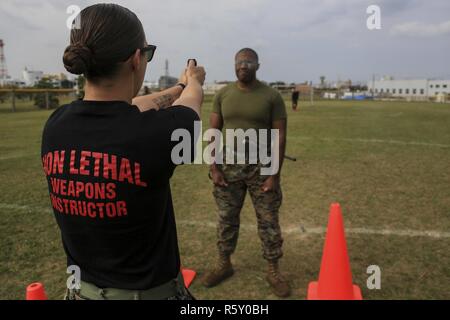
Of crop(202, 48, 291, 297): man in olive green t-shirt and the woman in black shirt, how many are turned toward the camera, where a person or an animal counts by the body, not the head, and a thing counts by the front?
1

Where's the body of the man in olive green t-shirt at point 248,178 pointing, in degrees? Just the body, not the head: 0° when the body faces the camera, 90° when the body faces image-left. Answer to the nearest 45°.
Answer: approximately 0°

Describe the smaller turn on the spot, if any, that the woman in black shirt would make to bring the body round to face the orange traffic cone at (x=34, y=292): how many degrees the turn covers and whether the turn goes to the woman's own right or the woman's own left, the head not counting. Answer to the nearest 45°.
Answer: approximately 90° to the woman's own left

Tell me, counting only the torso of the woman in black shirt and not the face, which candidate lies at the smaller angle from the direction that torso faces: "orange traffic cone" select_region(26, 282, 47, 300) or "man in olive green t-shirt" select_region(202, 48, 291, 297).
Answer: the man in olive green t-shirt

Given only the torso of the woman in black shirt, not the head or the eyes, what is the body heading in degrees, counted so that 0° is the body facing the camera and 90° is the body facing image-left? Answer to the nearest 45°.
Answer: approximately 225°

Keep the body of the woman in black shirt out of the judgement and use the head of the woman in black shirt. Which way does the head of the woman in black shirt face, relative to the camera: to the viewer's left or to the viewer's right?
to the viewer's right

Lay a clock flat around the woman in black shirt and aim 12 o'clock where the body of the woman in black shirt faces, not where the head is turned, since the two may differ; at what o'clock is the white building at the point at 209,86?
The white building is roughly at 11 o'clock from the woman in black shirt.
